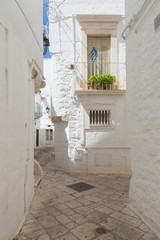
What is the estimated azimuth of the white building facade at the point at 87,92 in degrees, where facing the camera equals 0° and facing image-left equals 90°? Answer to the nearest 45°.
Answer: approximately 0°
